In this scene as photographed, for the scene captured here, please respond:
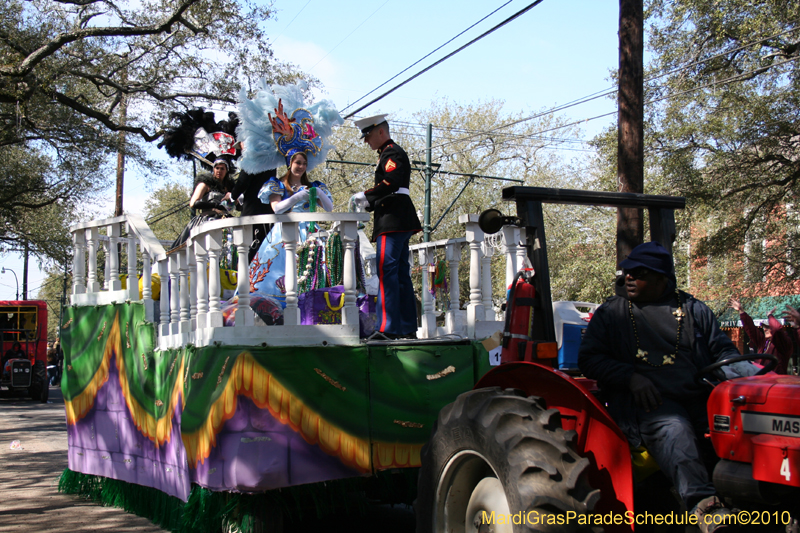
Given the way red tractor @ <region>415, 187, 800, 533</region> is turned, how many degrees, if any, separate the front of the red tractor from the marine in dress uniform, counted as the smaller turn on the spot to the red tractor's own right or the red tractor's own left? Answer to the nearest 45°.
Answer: approximately 180°

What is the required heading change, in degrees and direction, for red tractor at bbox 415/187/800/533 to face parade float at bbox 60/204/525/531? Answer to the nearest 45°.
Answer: approximately 180°

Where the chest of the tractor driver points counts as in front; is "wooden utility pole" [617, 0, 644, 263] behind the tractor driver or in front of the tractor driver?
behind

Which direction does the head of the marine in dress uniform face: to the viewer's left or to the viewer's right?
to the viewer's left

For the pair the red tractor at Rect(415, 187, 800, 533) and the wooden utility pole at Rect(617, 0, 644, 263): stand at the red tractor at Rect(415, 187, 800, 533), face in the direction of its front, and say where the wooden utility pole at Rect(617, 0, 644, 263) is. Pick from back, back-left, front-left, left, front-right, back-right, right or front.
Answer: back-left

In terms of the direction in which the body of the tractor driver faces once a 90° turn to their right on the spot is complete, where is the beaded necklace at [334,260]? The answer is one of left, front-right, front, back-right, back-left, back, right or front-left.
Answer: front-right

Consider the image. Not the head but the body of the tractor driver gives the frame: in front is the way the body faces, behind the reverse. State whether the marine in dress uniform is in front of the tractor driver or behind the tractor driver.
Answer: behind

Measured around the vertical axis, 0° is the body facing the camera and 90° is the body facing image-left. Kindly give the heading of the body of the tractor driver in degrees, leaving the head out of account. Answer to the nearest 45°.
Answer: approximately 0°

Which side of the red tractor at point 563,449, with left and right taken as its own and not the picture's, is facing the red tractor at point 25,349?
back

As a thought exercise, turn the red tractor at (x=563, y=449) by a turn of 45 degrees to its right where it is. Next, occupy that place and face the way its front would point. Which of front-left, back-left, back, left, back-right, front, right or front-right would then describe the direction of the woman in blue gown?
back-right
